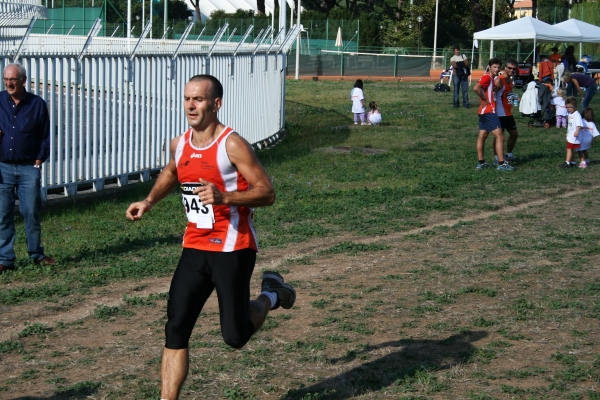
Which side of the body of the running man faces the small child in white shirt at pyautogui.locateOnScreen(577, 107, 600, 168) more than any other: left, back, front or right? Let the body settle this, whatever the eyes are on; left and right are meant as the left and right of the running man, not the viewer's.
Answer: back

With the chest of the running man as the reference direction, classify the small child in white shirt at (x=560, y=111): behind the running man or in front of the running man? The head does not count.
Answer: behind

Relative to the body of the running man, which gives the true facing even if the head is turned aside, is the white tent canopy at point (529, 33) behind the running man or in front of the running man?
behind

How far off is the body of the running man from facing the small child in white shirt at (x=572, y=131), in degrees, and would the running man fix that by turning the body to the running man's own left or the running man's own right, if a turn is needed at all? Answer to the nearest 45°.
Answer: approximately 180°

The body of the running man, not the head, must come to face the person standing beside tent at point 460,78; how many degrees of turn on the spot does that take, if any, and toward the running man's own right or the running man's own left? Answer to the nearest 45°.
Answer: approximately 135° to the running man's own right

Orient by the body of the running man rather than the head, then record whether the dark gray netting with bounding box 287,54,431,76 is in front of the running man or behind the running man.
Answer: behind

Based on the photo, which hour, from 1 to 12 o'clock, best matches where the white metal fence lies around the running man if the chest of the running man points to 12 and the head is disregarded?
The white metal fence is roughly at 4 o'clock from the running man.

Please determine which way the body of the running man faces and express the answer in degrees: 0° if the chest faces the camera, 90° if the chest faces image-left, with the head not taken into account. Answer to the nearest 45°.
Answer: approximately 45°
